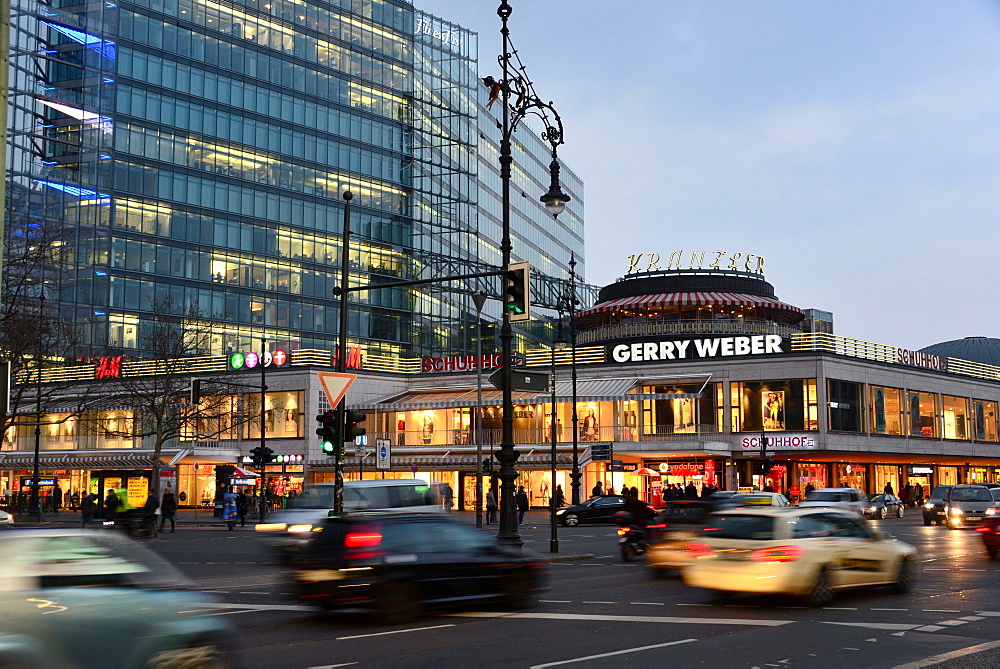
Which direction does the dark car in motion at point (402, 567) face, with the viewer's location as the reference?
facing away from the viewer and to the right of the viewer

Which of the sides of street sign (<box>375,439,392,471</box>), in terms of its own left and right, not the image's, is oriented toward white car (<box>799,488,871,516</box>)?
left

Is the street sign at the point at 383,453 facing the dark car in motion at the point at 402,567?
yes

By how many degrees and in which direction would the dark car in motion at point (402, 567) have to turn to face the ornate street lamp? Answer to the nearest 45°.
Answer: approximately 45° to its left

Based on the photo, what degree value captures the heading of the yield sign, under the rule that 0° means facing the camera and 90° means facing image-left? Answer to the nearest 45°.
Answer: approximately 0°

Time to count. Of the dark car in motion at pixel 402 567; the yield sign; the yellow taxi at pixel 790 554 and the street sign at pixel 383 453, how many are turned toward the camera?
2

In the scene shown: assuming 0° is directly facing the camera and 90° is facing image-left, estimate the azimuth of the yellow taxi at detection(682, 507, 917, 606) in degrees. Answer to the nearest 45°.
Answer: approximately 225°
